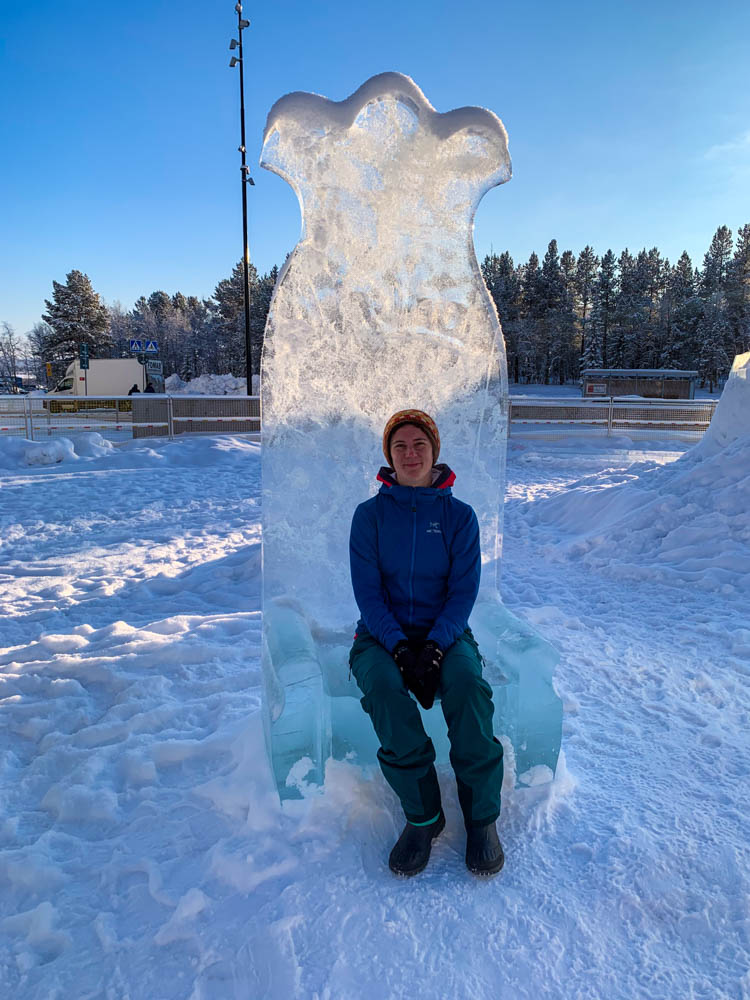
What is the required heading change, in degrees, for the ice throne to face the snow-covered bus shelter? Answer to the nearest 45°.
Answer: approximately 180°

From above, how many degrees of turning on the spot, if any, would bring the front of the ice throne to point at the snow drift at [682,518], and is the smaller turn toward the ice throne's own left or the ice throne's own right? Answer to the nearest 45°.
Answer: approximately 135° to the ice throne's own left

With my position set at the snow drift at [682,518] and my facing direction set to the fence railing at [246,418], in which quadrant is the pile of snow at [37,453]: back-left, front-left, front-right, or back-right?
front-left

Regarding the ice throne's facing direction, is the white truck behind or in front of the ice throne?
behind

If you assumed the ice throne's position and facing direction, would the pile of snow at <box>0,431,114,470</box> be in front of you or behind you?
behind

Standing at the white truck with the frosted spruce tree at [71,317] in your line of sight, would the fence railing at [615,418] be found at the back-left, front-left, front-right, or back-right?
back-right

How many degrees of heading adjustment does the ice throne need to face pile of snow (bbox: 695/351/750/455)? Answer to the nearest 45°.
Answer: approximately 135° to its left

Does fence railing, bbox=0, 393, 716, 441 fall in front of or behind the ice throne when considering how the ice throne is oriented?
behind

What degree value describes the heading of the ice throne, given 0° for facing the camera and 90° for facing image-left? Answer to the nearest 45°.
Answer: approximately 0°

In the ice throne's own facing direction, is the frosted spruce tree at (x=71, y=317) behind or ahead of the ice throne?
behind
